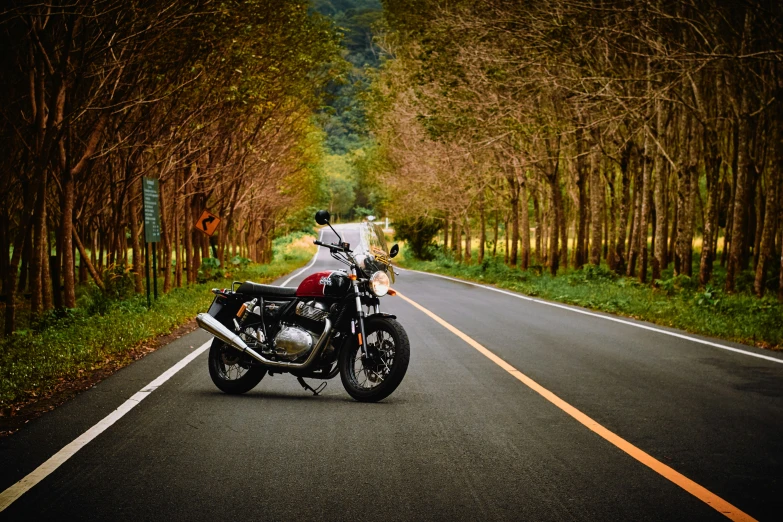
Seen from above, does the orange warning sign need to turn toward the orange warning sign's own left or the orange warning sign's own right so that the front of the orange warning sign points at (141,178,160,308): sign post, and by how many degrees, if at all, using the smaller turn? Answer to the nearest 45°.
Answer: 0° — it already faces it

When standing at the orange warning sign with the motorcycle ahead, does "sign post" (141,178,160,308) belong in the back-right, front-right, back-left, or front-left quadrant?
front-right

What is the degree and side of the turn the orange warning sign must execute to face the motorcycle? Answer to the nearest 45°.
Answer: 0° — it already faces it

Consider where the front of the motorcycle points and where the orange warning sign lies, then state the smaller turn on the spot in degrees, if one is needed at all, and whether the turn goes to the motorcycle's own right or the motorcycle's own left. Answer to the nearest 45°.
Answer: approximately 135° to the motorcycle's own left

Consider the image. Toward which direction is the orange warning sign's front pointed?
toward the camera

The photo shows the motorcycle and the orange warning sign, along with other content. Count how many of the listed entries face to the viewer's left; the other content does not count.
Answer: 0

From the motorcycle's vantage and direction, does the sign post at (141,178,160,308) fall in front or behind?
behind
